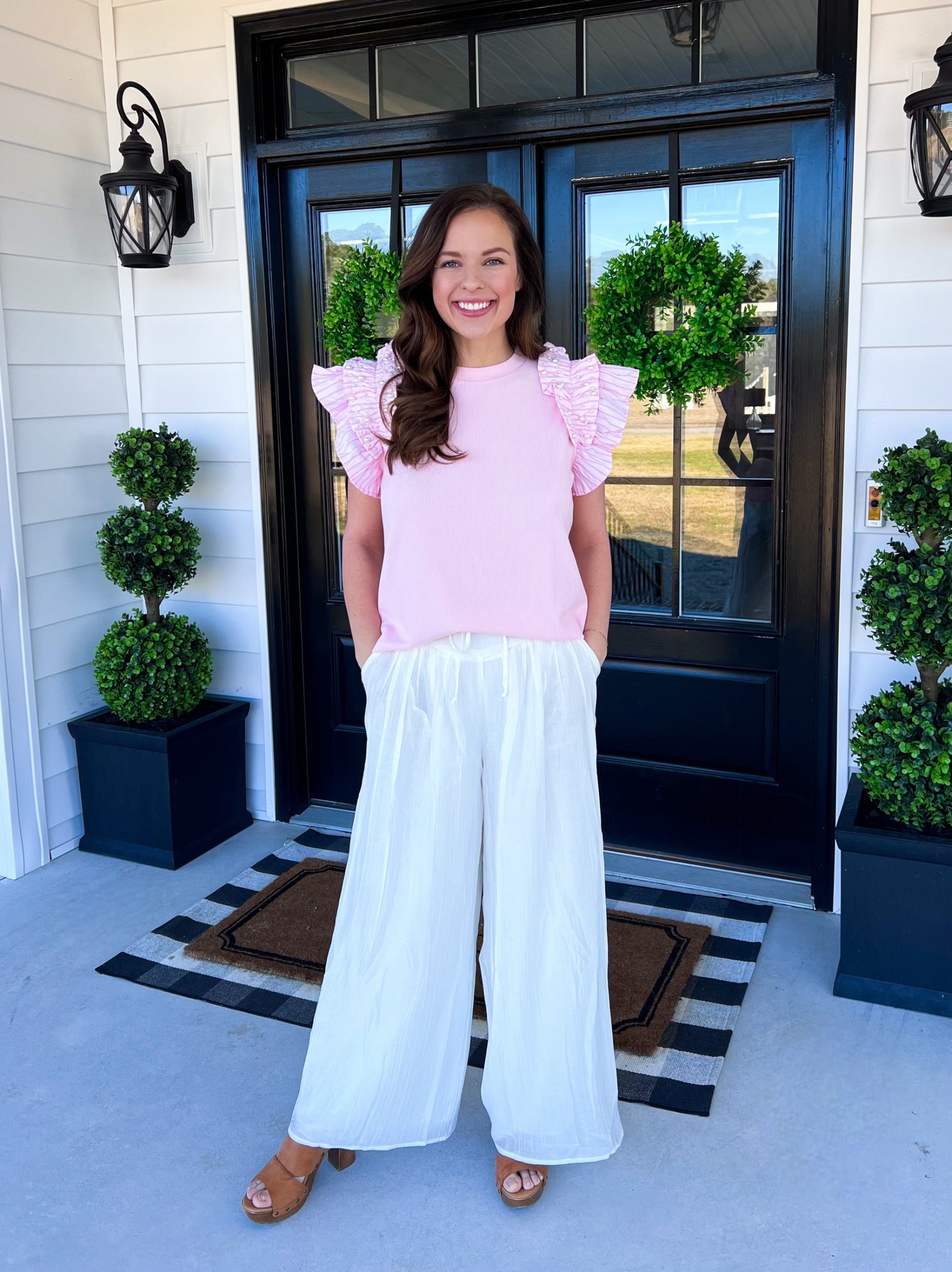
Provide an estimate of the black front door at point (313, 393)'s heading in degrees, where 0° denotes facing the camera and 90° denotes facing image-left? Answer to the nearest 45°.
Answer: approximately 0°

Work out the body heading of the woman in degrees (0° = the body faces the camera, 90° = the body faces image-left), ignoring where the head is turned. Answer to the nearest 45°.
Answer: approximately 0°

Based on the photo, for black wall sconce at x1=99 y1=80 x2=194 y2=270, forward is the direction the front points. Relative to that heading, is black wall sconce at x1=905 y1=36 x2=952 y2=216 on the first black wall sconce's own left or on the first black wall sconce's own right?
on the first black wall sconce's own left

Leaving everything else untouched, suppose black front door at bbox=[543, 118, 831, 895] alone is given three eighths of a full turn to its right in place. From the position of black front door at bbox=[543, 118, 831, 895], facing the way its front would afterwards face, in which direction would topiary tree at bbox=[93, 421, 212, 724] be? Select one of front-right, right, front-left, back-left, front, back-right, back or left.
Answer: front-left

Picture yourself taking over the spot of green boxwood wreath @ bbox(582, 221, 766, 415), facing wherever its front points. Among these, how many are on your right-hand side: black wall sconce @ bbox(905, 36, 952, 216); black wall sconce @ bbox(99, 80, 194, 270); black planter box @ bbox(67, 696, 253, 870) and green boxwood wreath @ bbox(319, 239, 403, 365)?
3

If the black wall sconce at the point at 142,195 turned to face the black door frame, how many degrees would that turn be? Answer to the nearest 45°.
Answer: approximately 90° to its left

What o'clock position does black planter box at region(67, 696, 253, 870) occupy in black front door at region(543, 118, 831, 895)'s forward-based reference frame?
The black planter box is roughly at 3 o'clock from the black front door.

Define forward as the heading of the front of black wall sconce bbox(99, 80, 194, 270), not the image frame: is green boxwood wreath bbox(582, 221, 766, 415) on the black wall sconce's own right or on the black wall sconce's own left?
on the black wall sconce's own left
